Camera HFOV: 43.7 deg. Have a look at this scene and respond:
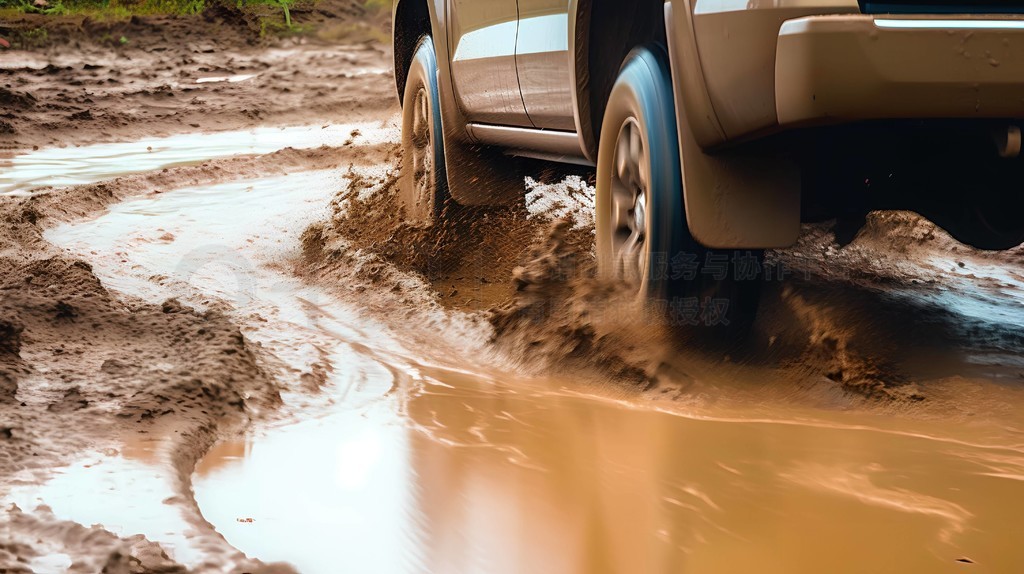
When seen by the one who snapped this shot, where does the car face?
facing away from the viewer and to the left of the viewer
